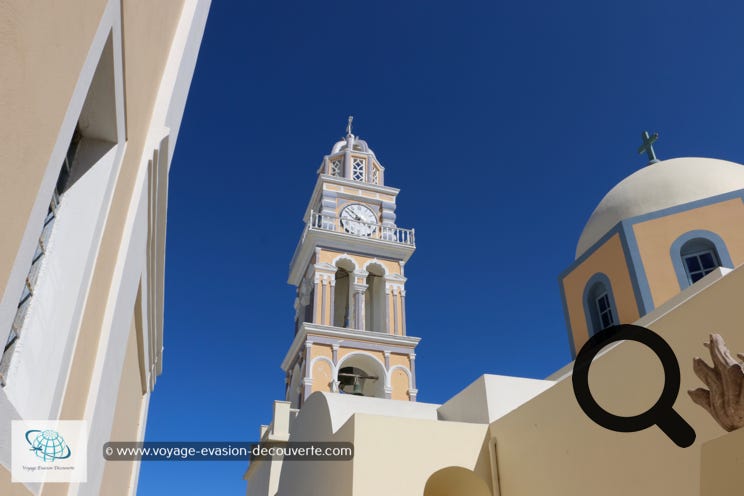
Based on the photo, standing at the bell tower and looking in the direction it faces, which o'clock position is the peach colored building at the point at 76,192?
The peach colored building is roughly at 12 o'clock from the bell tower.

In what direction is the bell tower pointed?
toward the camera
